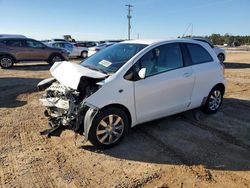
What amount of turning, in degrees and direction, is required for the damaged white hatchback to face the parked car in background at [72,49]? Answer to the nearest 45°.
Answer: approximately 135° to its right

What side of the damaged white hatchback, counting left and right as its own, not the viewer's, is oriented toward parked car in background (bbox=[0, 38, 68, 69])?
right

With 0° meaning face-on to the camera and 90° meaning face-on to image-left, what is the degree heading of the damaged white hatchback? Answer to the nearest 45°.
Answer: approximately 45°

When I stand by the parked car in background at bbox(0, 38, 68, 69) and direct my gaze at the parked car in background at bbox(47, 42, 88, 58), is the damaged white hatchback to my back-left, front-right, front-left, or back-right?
back-right

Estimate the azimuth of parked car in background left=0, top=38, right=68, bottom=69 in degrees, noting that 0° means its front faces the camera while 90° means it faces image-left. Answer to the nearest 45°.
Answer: approximately 270°
